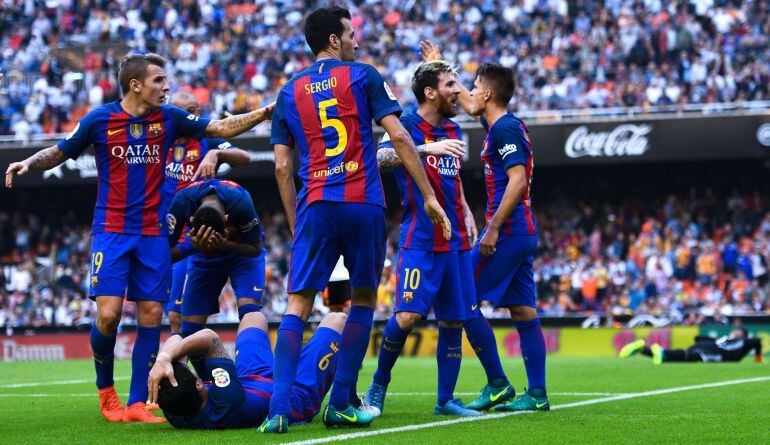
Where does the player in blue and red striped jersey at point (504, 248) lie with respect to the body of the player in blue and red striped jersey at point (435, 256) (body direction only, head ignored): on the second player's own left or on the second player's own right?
on the second player's own left

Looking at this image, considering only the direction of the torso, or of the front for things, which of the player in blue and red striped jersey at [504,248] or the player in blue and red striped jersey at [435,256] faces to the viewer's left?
the player in blue and red striped jersey at [504,248]

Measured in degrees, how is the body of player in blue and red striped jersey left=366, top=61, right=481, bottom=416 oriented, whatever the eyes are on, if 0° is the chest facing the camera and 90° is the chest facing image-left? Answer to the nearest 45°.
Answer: approximately 315°

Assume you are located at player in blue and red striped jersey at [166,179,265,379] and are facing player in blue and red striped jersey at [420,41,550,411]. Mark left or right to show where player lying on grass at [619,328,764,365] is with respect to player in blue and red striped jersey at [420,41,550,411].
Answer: left

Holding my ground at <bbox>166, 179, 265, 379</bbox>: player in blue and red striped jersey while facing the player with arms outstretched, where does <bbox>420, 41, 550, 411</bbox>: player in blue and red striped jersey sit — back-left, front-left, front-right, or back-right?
back-left

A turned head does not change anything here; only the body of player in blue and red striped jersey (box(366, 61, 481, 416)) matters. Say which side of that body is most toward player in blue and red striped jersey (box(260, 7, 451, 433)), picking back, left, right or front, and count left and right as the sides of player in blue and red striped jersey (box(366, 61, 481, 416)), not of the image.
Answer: right

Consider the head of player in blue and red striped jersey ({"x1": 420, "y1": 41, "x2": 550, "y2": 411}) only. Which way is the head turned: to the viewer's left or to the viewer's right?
to the viewer's left

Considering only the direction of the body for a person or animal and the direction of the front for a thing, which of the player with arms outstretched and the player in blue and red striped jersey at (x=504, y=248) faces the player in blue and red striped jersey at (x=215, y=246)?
the player in blue and red striped jersey at (x=504, y=248)

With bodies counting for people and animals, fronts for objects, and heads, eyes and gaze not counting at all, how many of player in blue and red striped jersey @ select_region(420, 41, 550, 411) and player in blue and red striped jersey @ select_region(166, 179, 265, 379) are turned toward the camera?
1

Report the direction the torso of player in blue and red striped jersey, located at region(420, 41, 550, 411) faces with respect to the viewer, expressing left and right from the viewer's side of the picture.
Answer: facing to the left of the viewer

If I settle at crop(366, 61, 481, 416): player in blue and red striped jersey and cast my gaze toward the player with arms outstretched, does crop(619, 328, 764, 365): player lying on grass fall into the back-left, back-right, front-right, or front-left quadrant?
back-right
